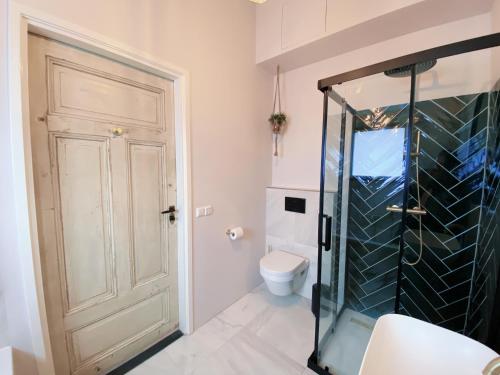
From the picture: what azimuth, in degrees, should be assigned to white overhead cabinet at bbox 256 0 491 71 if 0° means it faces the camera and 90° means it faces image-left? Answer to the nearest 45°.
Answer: approximately 45°

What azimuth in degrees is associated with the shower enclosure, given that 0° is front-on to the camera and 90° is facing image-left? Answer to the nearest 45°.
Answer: approximately 45°

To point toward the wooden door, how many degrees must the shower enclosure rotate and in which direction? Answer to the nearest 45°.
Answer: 0° — it already faces it

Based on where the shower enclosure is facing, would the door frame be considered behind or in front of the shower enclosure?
in front

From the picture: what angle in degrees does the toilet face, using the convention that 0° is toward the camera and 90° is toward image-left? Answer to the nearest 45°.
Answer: approximately 45°
